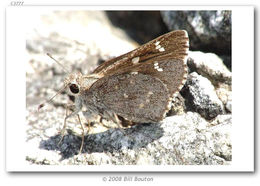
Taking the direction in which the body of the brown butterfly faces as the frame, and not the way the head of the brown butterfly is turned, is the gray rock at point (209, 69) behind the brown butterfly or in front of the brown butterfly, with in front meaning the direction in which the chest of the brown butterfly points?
behind

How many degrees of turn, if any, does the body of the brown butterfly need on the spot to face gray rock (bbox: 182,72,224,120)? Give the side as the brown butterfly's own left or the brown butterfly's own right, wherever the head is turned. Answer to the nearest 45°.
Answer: approximately 180°

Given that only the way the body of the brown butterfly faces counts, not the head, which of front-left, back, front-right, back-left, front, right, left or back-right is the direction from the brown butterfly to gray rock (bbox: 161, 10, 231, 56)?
back-right

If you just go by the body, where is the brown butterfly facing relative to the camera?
to the viewer's left
